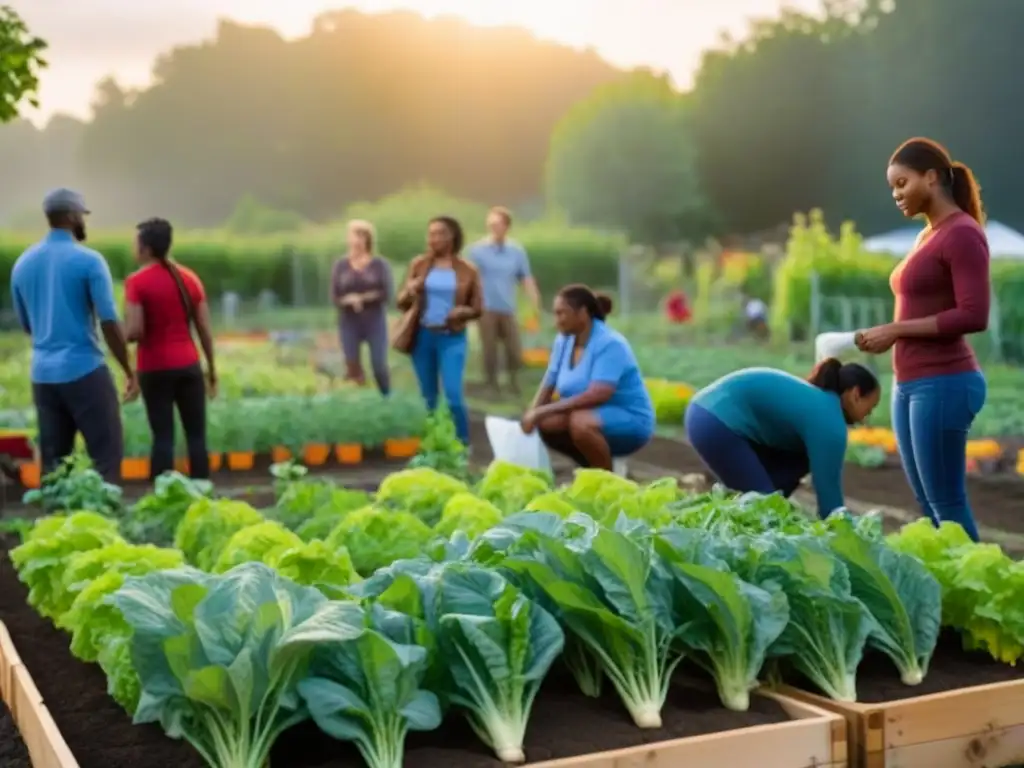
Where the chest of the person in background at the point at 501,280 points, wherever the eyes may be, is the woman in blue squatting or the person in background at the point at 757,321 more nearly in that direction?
the woman in blue squatting

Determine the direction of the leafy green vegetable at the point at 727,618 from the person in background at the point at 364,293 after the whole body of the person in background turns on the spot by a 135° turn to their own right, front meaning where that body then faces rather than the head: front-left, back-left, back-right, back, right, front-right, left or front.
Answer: back-left

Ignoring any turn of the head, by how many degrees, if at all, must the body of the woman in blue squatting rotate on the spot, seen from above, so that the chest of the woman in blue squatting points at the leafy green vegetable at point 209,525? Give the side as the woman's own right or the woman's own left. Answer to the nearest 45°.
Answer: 0° — they already face it

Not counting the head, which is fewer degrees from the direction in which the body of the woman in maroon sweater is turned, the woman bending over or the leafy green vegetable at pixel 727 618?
the woman bending over

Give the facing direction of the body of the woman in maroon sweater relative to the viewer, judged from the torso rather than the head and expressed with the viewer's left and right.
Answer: facing to the left of the viewer

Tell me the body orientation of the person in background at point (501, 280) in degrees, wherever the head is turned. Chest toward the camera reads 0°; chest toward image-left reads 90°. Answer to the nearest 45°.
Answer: approximately 0°

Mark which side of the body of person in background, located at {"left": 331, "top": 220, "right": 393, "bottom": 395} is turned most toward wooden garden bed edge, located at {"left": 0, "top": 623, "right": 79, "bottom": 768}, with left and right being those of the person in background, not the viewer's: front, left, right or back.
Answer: front

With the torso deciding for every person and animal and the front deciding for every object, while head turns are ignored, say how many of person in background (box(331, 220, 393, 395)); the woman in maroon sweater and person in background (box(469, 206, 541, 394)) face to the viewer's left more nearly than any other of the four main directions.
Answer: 1

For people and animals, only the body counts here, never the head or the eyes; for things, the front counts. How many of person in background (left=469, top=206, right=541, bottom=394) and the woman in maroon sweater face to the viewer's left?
1

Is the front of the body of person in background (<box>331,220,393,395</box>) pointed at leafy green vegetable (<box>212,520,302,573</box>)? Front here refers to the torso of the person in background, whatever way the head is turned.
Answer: yes

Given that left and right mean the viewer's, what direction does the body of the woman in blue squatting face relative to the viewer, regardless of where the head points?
facing the viewer and to the left of the viewer

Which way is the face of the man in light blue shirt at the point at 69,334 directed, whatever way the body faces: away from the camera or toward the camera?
away from the camera

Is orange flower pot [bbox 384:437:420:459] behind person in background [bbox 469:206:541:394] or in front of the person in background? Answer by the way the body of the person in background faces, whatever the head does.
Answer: in front

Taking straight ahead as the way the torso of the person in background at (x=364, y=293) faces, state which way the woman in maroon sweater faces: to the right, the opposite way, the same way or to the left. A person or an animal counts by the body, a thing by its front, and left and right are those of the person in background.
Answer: to the right

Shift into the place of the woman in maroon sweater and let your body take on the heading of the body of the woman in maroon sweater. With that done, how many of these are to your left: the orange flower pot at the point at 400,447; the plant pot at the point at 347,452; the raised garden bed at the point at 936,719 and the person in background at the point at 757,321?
1

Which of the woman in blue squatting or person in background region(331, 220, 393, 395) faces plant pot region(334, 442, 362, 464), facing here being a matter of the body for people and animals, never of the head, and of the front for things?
the person in background

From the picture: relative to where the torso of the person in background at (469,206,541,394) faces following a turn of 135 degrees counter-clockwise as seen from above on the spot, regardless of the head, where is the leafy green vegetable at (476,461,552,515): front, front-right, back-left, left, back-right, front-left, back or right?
back-right

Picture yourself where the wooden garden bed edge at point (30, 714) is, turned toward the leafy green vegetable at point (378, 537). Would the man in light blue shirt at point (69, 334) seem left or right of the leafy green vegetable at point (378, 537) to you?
left
